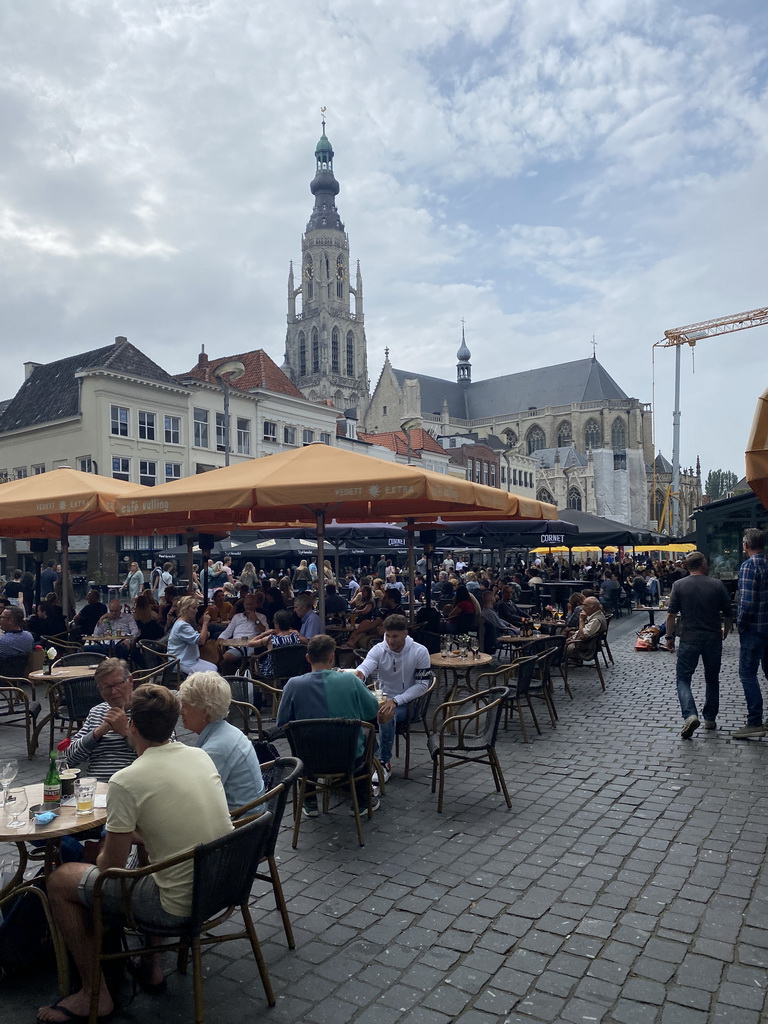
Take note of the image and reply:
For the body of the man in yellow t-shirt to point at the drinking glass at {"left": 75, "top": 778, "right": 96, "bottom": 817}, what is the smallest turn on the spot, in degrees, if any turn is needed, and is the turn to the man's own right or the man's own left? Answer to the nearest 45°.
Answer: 0° — they already face it

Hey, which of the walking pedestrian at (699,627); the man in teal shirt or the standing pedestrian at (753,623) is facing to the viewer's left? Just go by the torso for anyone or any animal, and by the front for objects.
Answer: the standing pedestrian at (753,623)

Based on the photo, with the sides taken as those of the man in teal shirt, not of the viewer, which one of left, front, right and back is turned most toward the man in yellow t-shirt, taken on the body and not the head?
back

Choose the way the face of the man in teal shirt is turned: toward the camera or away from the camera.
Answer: away from the camera

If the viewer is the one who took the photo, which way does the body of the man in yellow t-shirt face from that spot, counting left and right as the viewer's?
facing away from the viewer and to the left of the viewer

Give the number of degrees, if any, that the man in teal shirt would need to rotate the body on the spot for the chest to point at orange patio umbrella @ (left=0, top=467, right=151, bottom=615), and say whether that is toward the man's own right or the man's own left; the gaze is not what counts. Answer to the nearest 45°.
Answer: approximately 45° to the man's own left

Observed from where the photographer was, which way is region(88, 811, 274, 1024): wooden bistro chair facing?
facing away from the viewer and to the left of the viewer

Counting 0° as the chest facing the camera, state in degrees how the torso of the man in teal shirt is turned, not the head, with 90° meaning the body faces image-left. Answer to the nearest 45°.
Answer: approximately 180°

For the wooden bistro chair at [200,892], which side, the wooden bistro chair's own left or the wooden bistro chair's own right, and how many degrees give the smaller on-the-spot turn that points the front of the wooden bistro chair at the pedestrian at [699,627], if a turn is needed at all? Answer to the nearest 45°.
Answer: approximately 90° to the wooden bistro chair's own right

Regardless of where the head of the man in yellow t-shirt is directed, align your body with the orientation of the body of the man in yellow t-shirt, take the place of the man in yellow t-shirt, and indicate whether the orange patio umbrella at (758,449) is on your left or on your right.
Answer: on your right
